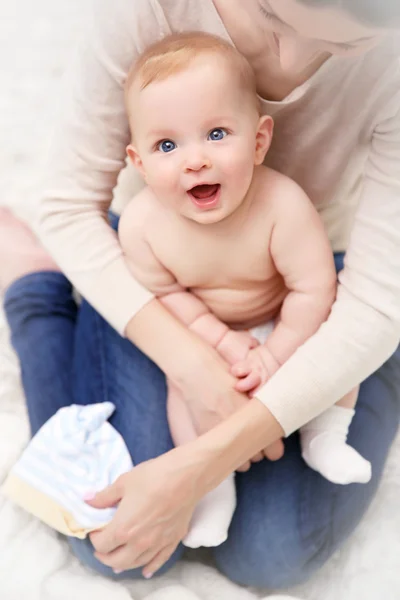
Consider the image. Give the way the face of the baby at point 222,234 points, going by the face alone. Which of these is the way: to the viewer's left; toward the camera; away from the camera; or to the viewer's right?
toward the camera

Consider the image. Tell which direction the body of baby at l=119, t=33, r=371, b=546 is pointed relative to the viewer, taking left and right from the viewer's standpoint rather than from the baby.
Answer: facing the viewer
